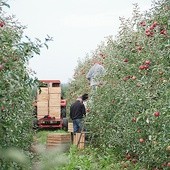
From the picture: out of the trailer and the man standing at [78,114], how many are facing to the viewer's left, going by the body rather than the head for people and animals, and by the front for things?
0

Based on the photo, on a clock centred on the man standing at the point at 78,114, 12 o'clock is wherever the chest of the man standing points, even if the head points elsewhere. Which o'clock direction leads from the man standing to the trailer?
The trailer is roughly at 10 o'clock from the man standing.

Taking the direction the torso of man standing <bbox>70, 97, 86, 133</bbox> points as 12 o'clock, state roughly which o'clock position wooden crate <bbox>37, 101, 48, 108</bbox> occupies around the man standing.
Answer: The wooden crate is roughly at 10 o'clock from the man standing.

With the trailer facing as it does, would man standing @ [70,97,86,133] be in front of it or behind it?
behind

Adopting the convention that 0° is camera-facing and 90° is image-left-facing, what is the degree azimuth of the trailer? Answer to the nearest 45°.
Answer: approximately 180°
